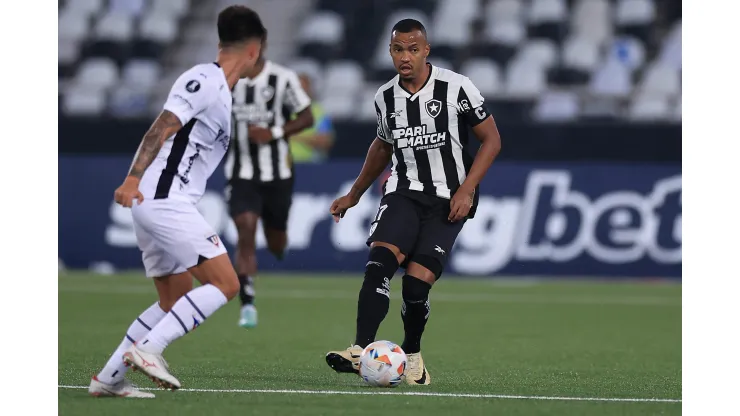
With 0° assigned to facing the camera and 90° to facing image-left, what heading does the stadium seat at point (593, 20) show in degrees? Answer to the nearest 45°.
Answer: approximately 0°

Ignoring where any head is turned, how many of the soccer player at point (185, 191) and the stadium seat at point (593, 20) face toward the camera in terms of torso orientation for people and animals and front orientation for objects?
1

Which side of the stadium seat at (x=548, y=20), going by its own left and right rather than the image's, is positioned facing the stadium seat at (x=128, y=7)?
right

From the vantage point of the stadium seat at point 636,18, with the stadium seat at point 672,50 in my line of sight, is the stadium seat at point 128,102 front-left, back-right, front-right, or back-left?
back-right

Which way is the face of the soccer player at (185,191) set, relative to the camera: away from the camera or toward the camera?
away from the camera

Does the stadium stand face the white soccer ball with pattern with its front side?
yes

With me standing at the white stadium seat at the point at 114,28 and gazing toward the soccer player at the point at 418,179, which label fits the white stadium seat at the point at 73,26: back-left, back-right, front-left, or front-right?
back-right

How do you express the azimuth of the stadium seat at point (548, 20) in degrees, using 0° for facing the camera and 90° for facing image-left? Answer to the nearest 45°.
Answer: approximately 0°

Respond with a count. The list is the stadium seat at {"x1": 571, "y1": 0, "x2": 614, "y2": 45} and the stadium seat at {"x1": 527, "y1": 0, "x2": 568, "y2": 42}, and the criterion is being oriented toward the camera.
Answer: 2

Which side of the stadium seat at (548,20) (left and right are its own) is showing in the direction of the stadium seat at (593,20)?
left
